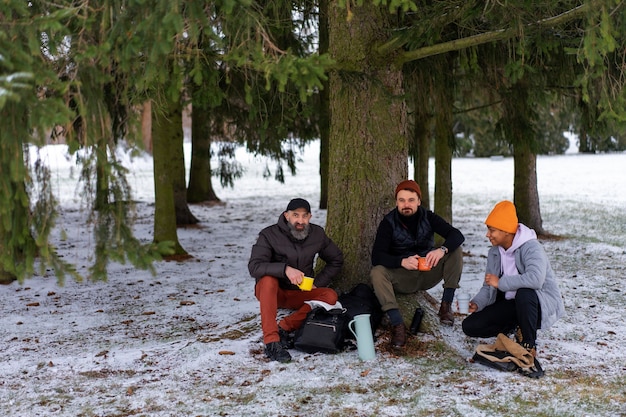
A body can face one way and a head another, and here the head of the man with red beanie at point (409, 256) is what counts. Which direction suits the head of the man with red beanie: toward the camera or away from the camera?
toward the camera

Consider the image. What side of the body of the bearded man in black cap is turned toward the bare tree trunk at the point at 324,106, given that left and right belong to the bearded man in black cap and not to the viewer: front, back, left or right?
back

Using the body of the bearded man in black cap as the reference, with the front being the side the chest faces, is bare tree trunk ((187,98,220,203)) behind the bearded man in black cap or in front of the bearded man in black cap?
behind

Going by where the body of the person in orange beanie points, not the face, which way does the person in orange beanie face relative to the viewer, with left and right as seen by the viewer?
facing the viewer and to the left of the viewer

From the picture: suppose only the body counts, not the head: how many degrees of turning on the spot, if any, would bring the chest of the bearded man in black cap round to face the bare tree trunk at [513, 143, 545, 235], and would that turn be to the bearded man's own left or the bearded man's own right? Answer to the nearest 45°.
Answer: approximately 135° to the bearded man's own left

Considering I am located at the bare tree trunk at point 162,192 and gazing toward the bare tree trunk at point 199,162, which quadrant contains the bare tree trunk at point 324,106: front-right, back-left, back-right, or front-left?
front-right

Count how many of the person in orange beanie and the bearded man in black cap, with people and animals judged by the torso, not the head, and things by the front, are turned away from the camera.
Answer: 0

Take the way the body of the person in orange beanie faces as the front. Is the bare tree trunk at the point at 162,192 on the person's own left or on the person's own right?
on the person's own right

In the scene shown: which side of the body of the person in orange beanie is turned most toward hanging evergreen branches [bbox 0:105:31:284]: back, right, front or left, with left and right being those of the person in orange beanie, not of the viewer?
front

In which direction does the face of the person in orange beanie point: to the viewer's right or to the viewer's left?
to the viewer's left

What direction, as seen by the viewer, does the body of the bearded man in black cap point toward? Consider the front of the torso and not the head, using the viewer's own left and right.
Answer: facing the viewer

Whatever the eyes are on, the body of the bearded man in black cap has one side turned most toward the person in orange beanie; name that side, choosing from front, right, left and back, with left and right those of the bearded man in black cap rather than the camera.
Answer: left

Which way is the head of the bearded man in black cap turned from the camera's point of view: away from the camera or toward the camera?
toward the camera
